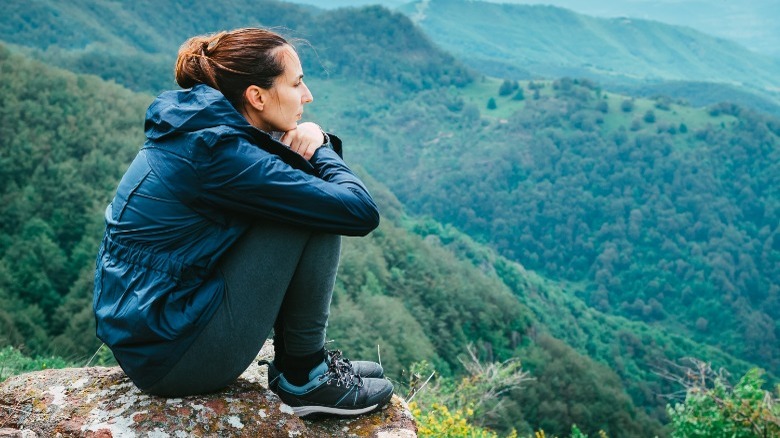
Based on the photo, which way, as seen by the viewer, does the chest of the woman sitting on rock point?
to the viewer's right

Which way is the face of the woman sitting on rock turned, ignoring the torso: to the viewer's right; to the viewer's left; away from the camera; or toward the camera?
to the viewer's right
